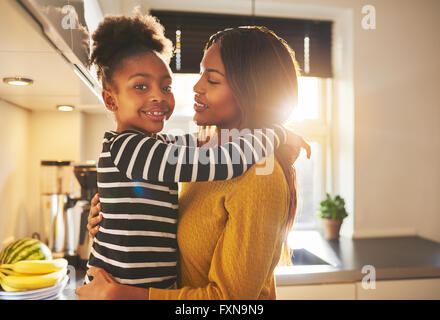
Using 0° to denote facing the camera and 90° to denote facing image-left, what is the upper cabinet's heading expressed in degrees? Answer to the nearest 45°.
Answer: approximately 270°

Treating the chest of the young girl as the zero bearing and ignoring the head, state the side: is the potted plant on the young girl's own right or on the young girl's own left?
on the young girl's own left

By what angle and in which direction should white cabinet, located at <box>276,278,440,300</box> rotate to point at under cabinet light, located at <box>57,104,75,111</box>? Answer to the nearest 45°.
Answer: approximately 90° to its right

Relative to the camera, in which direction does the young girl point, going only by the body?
to the viewer's right

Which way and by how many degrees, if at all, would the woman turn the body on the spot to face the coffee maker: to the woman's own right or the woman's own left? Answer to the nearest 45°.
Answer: approximately 45° to the woman's own right

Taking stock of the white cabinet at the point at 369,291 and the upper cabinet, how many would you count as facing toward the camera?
1

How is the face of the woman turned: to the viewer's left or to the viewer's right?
to the viewer's left

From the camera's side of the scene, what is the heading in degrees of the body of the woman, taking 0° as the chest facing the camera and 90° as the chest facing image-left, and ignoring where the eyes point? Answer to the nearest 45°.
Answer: approximately 90°
